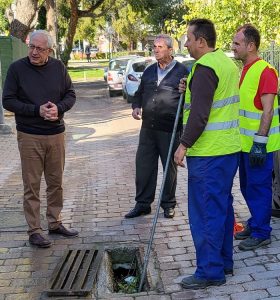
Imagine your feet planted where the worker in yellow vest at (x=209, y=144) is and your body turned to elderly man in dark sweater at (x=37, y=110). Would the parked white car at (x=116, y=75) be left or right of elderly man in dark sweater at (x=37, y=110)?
right

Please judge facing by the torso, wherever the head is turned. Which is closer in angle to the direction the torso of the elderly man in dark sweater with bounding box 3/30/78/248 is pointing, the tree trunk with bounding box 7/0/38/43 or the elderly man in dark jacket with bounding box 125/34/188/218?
the elderly man in dark jacket

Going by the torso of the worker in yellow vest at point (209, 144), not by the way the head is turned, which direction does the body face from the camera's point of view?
to the viewer's left

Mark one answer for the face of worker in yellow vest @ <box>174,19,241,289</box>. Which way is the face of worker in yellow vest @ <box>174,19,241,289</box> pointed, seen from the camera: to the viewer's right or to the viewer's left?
to the viewer's left

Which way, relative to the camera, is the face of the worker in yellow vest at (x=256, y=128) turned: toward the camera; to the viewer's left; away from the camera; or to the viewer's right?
to the viewer's left

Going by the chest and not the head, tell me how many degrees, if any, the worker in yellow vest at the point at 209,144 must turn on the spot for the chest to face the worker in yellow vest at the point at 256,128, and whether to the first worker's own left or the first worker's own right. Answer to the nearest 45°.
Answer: approximately 135° to the first worker's own right

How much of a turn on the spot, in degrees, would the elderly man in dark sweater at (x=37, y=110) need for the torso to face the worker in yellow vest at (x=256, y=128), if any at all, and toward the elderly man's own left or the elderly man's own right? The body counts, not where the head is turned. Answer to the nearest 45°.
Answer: approximately 45° to the elderly man's own left

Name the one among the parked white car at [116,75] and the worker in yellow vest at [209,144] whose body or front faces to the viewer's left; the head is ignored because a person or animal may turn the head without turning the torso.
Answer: the worker in yellow vest

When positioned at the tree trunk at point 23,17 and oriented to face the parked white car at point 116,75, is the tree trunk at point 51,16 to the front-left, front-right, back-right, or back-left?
front-left
